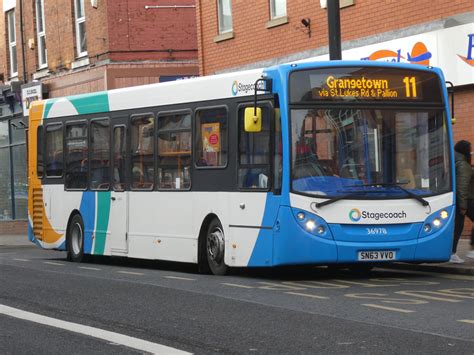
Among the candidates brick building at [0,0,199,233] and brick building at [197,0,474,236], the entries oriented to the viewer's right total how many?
0

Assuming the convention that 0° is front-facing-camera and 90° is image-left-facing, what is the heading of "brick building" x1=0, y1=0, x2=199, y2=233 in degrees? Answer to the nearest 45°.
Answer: approximately 45°

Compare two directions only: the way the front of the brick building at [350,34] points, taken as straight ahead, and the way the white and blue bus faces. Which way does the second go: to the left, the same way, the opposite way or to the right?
to the left

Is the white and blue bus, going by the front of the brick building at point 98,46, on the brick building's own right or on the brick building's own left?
on the brick building's own left

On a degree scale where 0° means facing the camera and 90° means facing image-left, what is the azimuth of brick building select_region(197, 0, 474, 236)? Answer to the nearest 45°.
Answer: approximately 45°

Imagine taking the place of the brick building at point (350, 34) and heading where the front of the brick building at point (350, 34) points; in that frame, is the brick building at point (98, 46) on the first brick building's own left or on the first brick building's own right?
on the first brick building's own right

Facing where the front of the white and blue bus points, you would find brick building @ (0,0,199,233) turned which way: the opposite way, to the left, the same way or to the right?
to the right

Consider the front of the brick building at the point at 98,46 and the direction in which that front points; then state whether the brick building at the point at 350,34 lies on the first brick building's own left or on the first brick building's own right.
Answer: on the first brick building's own left

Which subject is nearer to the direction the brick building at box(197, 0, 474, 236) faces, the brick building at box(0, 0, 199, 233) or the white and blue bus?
the white and blue bus

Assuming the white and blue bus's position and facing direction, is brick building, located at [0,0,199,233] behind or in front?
behind
